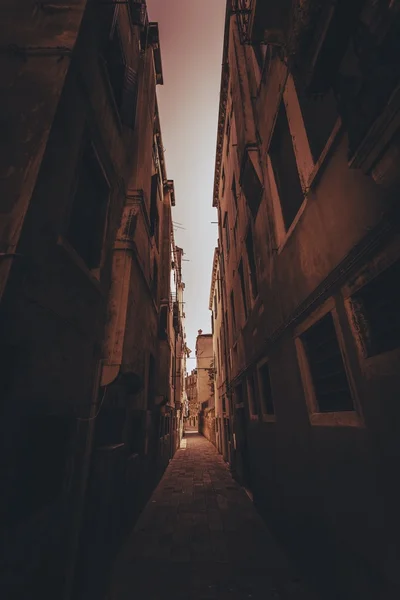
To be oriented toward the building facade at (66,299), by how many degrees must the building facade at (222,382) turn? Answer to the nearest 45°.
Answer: approximately 90° to its left

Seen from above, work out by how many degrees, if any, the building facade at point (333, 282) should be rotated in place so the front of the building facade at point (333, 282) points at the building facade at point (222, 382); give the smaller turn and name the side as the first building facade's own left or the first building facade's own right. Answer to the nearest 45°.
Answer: approximately 45° to the first building facade's own right

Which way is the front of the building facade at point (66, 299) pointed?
to the viewer's right

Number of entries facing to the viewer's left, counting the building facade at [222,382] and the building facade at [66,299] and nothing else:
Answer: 1

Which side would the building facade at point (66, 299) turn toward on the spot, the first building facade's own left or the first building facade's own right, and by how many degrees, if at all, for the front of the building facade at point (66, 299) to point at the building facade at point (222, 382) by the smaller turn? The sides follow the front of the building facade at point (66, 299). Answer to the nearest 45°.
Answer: approximately 45° to the first building facade's own left

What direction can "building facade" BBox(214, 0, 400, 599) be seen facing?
to the viewer's left

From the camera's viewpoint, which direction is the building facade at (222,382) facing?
to the viewer's left

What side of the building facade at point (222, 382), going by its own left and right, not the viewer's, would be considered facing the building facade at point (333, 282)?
left

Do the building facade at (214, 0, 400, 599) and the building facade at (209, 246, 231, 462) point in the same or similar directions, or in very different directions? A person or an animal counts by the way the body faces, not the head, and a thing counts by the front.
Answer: same or similar directions

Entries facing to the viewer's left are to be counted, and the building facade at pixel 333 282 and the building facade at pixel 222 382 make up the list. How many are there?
2

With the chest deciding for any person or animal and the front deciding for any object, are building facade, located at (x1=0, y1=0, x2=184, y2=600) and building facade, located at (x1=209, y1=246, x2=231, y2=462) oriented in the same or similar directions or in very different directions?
very different directions

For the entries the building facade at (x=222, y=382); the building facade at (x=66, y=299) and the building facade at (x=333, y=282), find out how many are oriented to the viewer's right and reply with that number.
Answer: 1
